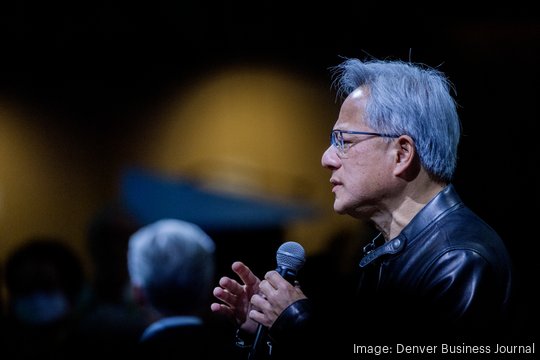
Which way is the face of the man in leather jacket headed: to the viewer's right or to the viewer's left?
to the viewer's left

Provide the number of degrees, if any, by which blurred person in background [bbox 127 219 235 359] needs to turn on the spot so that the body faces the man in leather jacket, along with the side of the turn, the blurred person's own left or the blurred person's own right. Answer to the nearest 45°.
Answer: approximately 135° to the blurred person's own right

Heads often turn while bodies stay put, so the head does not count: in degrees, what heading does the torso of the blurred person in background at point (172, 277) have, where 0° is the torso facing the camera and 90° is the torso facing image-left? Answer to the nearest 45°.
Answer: approximately 180°

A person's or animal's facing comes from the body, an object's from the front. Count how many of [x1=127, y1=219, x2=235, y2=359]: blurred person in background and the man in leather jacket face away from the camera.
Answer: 1

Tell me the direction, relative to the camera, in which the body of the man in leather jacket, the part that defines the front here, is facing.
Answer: to the viewer's left

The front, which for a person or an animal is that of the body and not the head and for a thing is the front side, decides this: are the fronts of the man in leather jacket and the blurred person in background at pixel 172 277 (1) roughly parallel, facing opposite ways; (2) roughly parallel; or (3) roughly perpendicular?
roughly perpendicular

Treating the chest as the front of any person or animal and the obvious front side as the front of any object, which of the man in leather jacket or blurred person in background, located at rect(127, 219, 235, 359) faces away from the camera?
the blurred person in background
